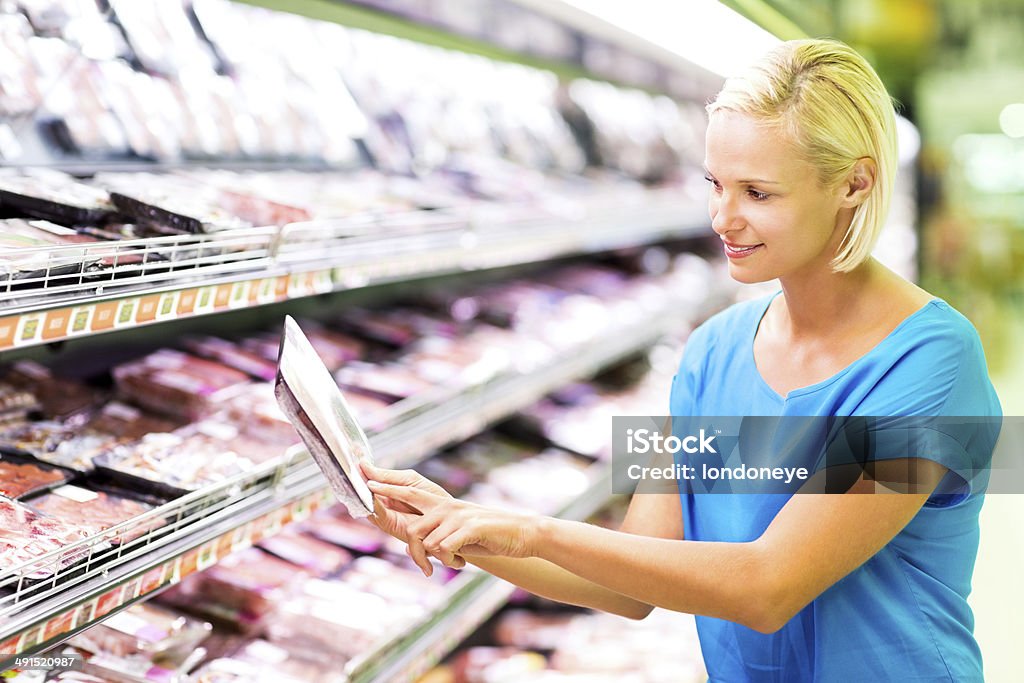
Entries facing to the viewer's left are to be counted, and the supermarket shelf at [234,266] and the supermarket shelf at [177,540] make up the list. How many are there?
0

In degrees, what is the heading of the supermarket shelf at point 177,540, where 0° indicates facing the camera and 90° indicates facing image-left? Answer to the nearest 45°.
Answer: approximately 315°

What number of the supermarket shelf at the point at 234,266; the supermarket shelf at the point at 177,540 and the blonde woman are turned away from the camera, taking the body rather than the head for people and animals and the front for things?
0

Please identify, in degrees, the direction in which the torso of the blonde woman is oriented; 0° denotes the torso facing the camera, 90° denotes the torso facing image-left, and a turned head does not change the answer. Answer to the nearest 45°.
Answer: approximately 45°

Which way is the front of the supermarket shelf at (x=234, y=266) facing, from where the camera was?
facing the viewer and to the right of the viewer
